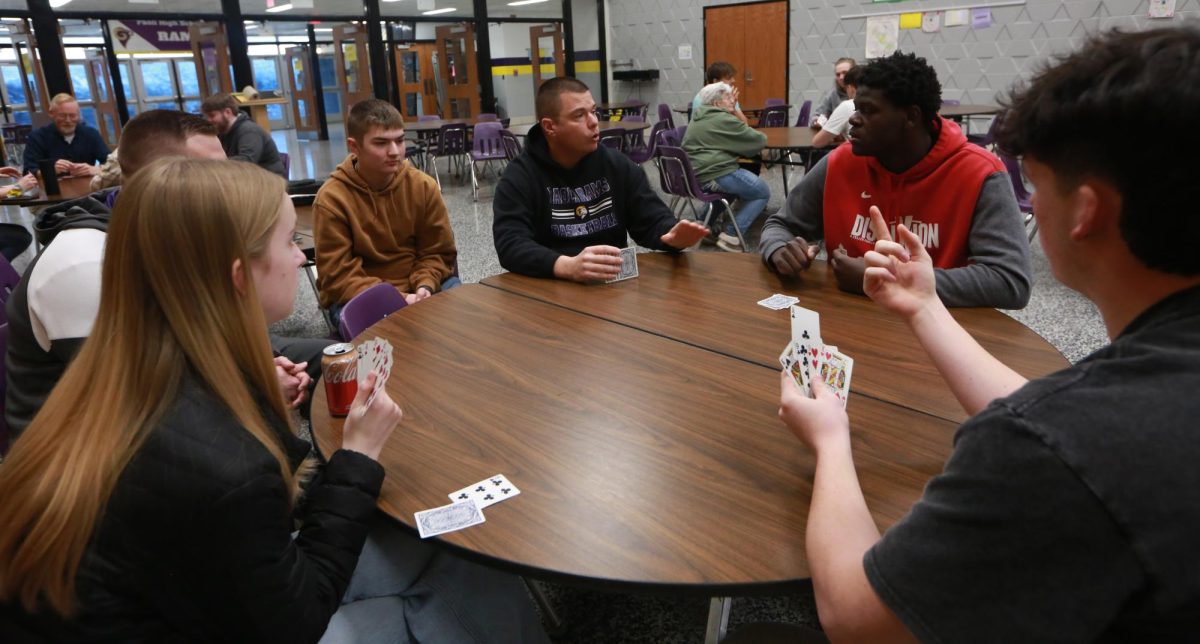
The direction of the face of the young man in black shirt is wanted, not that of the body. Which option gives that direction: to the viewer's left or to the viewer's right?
to the viewer's left

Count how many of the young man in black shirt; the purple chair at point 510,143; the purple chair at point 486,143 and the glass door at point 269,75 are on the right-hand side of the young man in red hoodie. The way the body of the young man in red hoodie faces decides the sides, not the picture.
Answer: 3

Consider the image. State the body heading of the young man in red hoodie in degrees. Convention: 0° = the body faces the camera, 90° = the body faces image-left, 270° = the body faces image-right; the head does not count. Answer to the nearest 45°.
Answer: approximately 45°

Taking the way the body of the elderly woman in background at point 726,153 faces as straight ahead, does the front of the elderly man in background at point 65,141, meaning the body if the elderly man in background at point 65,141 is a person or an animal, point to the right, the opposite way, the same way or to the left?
to the right

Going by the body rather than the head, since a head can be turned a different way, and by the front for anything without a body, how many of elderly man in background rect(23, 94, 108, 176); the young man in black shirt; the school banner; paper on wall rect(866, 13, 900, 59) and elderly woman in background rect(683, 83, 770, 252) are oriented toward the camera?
3

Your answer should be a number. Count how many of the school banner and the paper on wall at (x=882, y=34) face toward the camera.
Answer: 2

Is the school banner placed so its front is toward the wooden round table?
yes

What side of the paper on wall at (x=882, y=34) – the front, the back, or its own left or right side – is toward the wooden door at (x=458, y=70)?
right

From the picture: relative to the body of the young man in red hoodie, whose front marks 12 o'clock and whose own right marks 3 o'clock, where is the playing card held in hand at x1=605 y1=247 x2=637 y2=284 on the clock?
The playing card held in hand is roughly at 1 o'clock from the young man in red hoodie.

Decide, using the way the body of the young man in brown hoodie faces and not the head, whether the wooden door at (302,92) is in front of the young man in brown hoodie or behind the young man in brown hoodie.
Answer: behind
